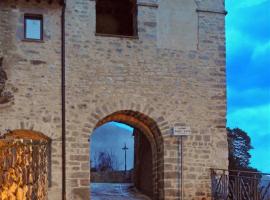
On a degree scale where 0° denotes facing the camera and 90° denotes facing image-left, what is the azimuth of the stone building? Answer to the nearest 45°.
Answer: approximately 0°

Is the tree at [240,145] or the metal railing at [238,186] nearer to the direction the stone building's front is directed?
the metal railing
